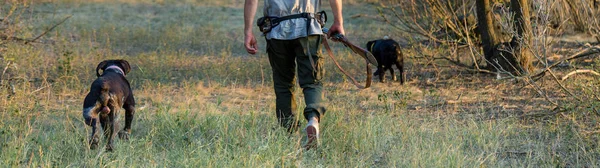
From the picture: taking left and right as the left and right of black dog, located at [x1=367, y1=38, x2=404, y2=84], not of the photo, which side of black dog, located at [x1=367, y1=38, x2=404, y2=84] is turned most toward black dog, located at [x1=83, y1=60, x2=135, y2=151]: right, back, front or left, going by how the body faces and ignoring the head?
left

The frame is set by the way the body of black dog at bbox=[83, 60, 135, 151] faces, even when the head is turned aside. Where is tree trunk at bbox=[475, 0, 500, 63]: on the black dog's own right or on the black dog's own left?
on the black dog's own right

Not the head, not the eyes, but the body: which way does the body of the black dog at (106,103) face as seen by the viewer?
away from the camera

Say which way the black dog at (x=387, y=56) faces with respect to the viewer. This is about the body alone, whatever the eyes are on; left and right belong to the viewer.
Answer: facing away from the viewer and to the left of the viewer
